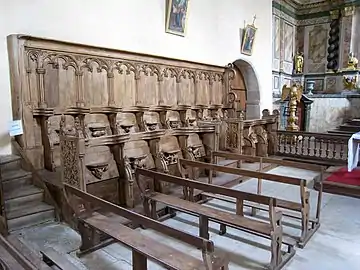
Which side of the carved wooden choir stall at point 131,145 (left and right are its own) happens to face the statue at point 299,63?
left

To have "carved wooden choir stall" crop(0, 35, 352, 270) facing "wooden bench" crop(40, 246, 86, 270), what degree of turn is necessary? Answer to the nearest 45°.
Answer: approximately 45° to its right

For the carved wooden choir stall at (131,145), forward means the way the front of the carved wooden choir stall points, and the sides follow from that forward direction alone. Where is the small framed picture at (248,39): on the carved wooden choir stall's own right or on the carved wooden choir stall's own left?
on the carved wooden choir stall's own left

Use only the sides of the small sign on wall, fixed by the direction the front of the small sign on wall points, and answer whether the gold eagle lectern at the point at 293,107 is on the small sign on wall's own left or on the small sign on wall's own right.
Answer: on the small sign on wall's own left

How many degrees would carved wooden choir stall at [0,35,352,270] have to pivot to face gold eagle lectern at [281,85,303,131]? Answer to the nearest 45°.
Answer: approximately 90° to its left

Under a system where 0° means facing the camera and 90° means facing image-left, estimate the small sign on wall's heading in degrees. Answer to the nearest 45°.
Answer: approximately 315°

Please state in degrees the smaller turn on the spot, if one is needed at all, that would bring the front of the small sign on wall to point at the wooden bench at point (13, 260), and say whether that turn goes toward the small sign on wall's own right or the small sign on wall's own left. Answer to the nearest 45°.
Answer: approximately 45° to the small sign on wall's own right

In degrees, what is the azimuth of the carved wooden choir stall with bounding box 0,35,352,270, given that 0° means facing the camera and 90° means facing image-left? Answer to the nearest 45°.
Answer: approximately 315°
